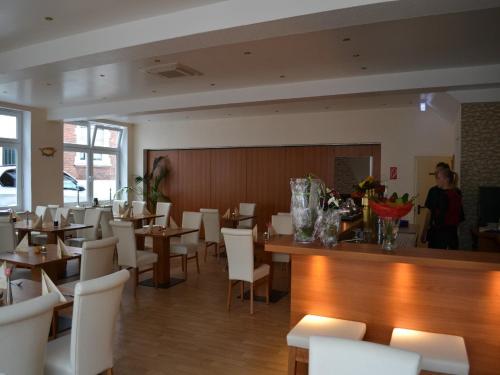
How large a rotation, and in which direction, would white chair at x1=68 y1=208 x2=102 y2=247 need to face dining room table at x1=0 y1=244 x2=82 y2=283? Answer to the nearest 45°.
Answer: approximately 45° to its left

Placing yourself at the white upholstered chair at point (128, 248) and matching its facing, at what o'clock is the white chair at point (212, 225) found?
The white chair is roughly at 12 o'clock from the white upholstered chair.

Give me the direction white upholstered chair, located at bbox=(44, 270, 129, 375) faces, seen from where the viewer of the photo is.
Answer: facing away from the viewer and to the left of the viewer

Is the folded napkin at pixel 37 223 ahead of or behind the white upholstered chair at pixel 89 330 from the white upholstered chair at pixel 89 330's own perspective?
ahead

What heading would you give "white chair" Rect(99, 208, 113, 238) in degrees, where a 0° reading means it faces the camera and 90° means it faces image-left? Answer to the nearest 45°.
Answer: approximately 270°

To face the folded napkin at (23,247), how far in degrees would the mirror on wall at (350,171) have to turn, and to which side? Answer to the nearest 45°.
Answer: approximately 45° to its right

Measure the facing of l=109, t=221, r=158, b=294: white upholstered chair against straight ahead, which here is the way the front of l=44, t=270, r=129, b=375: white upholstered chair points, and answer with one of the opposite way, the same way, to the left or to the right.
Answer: to the right

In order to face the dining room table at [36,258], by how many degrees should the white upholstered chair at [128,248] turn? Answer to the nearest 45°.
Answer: approximately 180°

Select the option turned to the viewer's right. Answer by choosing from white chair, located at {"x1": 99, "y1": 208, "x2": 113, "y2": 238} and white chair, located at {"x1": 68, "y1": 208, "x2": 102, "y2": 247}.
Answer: white chair, located at {"x1": 99, "y1": 208, "x2": 113, "y2": 238}

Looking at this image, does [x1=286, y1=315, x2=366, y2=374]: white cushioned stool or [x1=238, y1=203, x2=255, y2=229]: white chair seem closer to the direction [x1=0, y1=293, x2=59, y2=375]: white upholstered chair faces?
the white chair

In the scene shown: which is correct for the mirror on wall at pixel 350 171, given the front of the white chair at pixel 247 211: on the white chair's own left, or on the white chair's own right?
on the white chair's own left

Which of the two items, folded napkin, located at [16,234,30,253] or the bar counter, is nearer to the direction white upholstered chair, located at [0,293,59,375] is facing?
the folded napkin

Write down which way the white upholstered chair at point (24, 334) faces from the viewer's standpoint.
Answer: facing away from the viewer and to the left of the viewer
